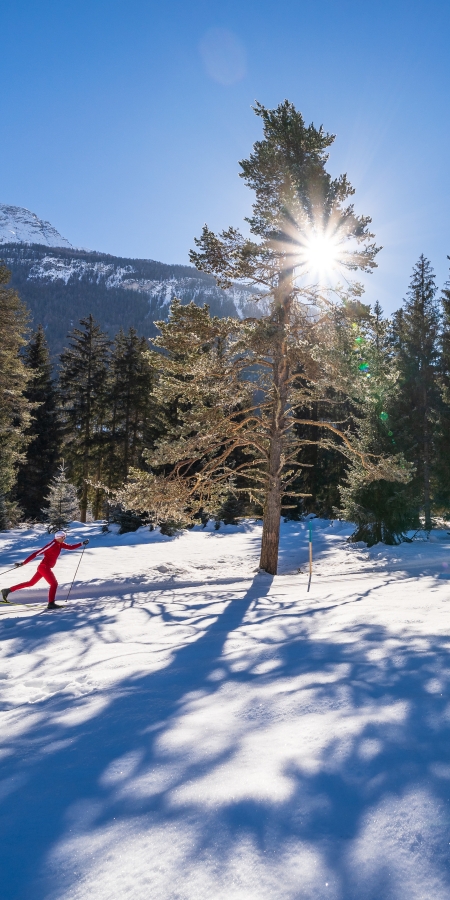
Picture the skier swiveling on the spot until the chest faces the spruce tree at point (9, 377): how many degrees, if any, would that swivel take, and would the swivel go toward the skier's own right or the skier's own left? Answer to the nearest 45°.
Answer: approximately 90° to the skier's own left

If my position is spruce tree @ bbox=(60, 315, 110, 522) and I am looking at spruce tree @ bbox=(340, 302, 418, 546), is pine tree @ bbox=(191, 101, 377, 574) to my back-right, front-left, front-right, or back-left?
front-right

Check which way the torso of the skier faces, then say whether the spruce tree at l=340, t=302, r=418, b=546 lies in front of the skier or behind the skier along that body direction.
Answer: in front

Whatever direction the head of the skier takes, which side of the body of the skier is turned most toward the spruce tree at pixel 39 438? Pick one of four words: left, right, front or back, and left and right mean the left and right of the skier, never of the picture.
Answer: left

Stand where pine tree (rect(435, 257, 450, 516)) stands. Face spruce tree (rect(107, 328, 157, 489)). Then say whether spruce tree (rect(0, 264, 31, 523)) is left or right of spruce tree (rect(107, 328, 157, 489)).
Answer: left

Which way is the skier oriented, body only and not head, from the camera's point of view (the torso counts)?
to the viewer's right

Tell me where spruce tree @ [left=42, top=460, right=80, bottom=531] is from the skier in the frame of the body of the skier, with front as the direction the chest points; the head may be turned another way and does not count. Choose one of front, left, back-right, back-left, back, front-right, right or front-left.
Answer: left

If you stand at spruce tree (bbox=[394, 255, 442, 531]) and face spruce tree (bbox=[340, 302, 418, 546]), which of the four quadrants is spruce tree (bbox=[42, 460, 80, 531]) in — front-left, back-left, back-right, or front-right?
front-right

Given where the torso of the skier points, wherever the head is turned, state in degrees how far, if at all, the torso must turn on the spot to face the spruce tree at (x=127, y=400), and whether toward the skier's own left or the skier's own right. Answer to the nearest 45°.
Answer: approximately 90° to the skier's own left

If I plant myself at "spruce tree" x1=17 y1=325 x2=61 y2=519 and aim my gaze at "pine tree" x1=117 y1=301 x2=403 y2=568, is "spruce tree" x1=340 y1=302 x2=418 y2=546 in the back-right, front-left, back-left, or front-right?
front-left
